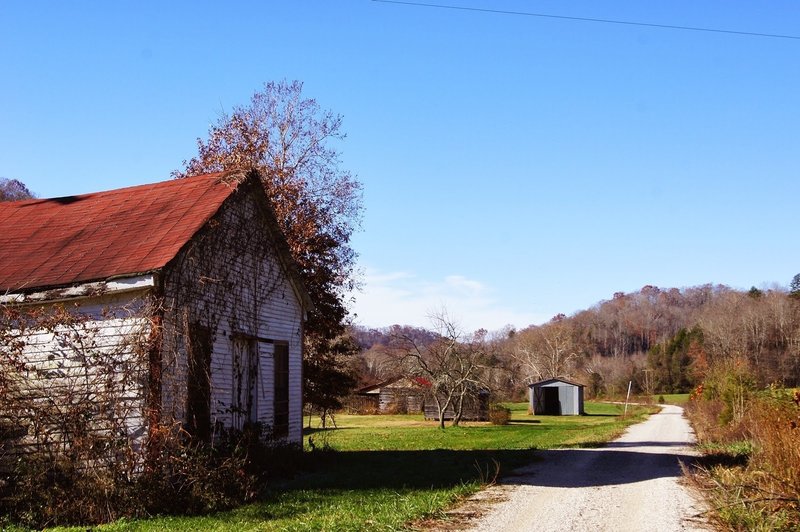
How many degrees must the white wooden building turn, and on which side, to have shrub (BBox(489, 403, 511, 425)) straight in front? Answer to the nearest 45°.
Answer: approximately 90° to its left

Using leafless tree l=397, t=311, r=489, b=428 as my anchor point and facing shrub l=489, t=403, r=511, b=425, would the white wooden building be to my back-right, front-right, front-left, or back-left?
back-right

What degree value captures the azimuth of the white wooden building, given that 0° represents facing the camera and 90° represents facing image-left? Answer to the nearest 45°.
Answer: approximately 315°

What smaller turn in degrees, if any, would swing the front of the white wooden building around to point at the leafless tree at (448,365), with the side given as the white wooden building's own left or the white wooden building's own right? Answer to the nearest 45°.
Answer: approximately 90° to the white wooden building's own left
